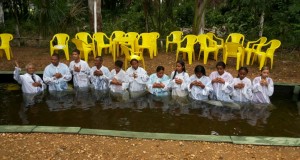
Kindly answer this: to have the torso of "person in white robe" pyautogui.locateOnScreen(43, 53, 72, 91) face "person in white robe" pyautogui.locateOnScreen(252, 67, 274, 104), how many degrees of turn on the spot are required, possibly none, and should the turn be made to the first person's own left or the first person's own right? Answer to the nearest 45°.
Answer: approximately 45° to the first person's own left

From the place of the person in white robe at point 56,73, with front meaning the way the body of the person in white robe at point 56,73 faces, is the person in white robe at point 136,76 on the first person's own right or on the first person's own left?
on the first person's own left

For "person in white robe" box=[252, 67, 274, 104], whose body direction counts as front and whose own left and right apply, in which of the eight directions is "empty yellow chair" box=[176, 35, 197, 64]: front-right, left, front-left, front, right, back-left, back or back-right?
back-right

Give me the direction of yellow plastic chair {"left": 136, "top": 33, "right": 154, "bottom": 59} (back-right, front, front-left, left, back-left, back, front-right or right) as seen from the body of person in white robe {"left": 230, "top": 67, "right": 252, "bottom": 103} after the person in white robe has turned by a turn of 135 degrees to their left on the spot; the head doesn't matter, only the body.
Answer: left

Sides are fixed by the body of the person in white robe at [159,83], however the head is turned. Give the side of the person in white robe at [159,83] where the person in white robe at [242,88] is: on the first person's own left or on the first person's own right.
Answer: on the first person's own left

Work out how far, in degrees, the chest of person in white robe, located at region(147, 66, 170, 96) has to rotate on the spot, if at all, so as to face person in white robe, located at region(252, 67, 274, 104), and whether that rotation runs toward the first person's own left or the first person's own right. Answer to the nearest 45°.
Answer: approximately 90° to the first person's own left

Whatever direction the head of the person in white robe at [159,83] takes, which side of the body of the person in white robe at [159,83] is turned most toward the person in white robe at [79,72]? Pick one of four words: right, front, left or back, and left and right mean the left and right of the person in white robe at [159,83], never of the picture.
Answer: right

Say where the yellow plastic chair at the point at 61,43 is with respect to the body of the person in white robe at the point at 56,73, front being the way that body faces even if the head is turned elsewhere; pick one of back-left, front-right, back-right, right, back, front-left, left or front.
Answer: back
